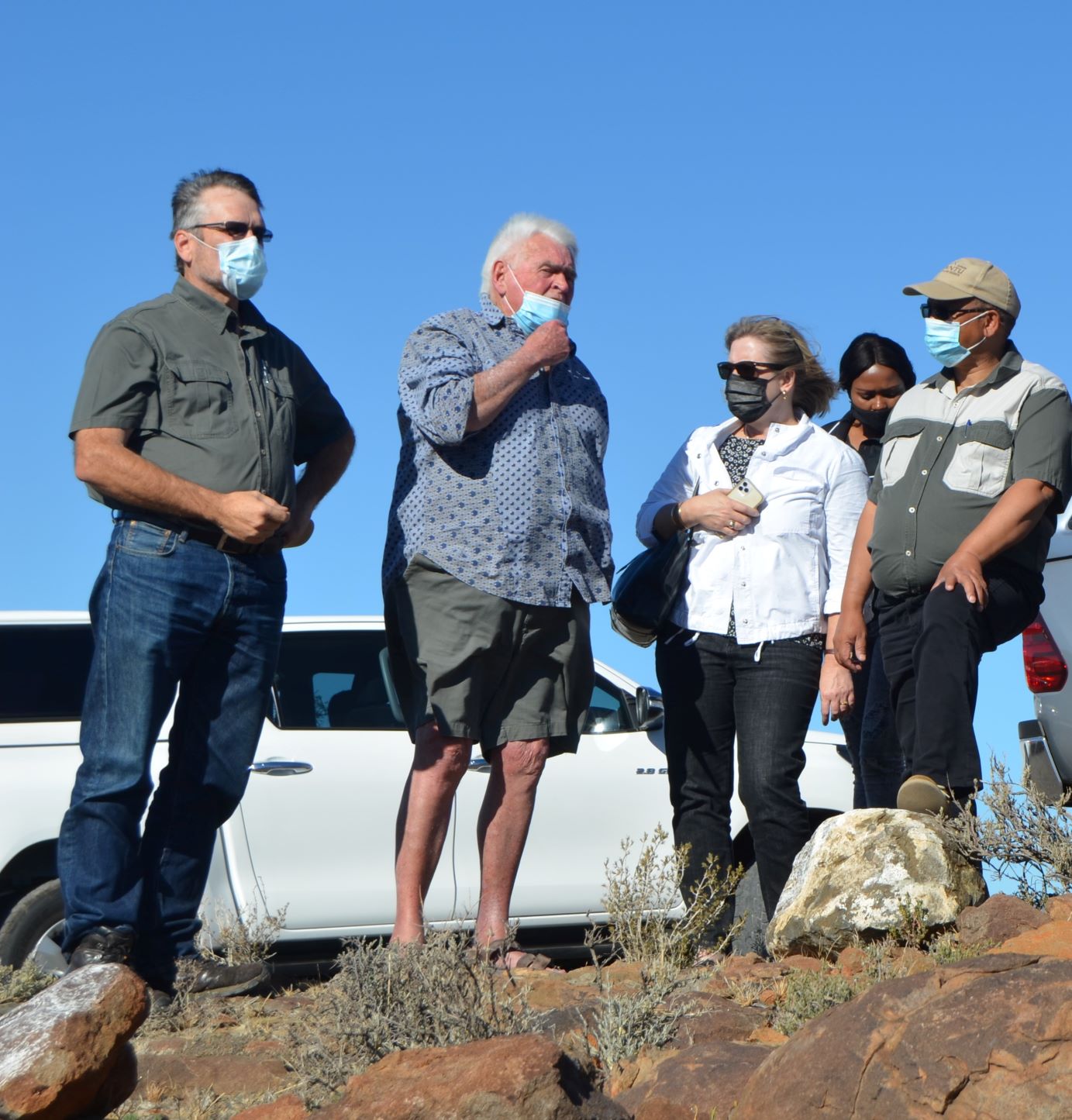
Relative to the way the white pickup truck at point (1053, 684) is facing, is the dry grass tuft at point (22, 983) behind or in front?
behind

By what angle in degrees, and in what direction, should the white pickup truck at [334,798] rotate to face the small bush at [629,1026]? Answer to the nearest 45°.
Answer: approximately 90° to its right

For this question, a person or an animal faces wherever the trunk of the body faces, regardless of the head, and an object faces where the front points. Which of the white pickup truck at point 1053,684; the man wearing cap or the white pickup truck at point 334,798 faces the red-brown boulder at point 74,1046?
the man wearing cap

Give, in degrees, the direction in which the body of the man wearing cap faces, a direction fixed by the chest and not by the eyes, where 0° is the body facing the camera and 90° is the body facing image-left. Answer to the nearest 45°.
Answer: approximately 45°

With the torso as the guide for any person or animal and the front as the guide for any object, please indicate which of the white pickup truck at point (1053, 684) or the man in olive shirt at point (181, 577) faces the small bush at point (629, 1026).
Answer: the man in olive shirt

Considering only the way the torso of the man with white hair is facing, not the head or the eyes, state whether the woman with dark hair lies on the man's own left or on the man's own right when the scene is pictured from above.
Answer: on the man's own left

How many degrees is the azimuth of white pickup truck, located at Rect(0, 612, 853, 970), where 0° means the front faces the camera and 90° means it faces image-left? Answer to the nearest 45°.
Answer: approximately 270°

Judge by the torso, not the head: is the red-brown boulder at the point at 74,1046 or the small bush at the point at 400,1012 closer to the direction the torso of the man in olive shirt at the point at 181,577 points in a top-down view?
the small bush

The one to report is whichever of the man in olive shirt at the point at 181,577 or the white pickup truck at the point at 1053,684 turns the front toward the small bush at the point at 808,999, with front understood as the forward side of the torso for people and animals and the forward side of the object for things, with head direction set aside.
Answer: the man in olive shirt

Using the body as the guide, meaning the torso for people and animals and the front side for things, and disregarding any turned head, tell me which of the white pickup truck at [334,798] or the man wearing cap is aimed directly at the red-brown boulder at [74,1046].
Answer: the man wearing cap

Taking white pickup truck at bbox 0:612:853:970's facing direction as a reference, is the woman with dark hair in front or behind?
in front

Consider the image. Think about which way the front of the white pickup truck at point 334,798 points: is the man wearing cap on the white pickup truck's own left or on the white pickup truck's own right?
on the white pickup truck's own right
